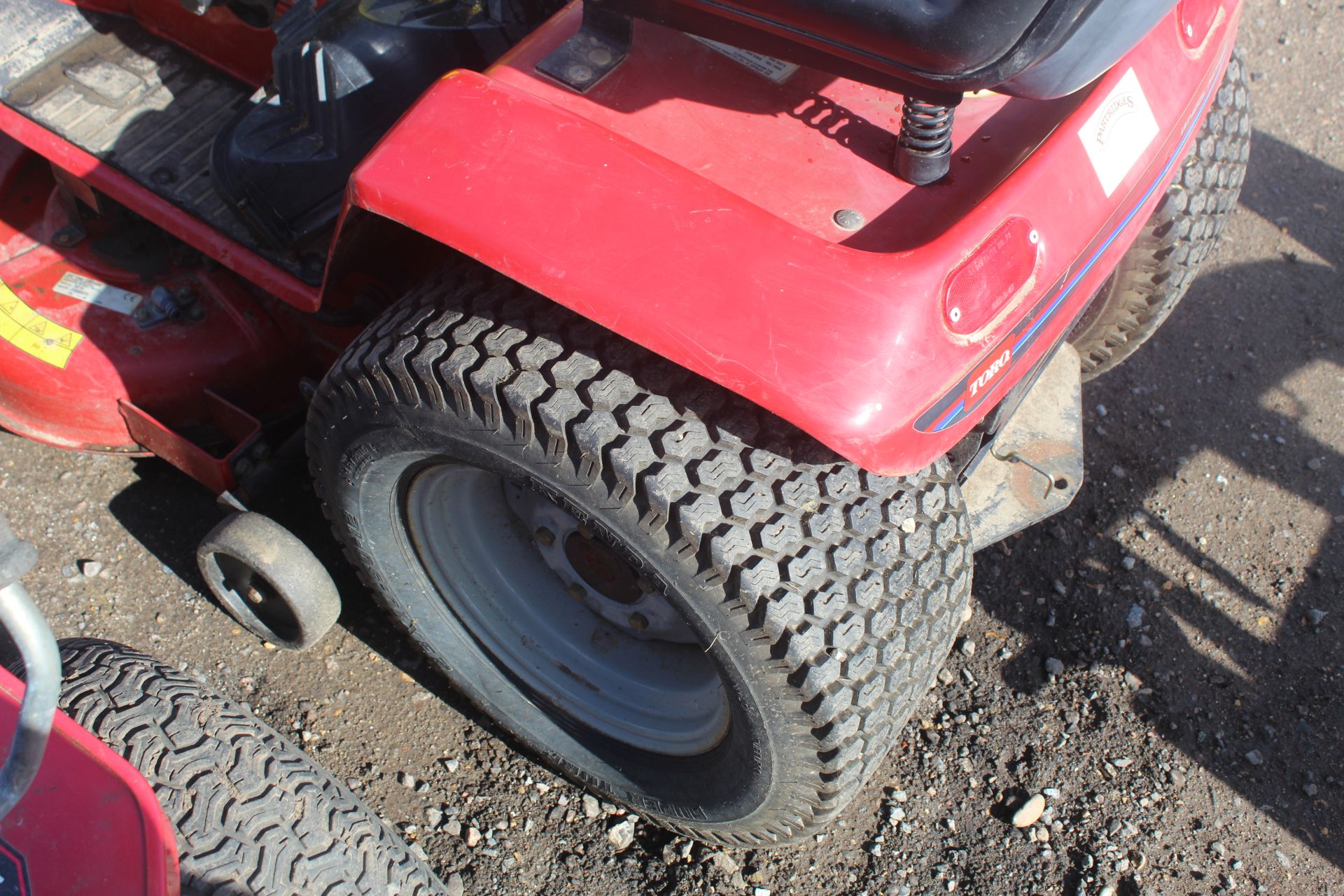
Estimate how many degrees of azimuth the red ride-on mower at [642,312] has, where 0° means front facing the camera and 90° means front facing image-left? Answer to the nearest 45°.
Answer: approximately 135°
